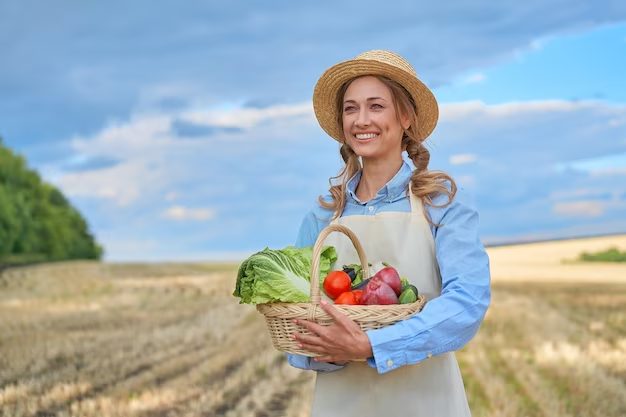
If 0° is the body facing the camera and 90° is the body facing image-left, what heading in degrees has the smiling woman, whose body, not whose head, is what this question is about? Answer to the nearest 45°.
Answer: approximately 45°
